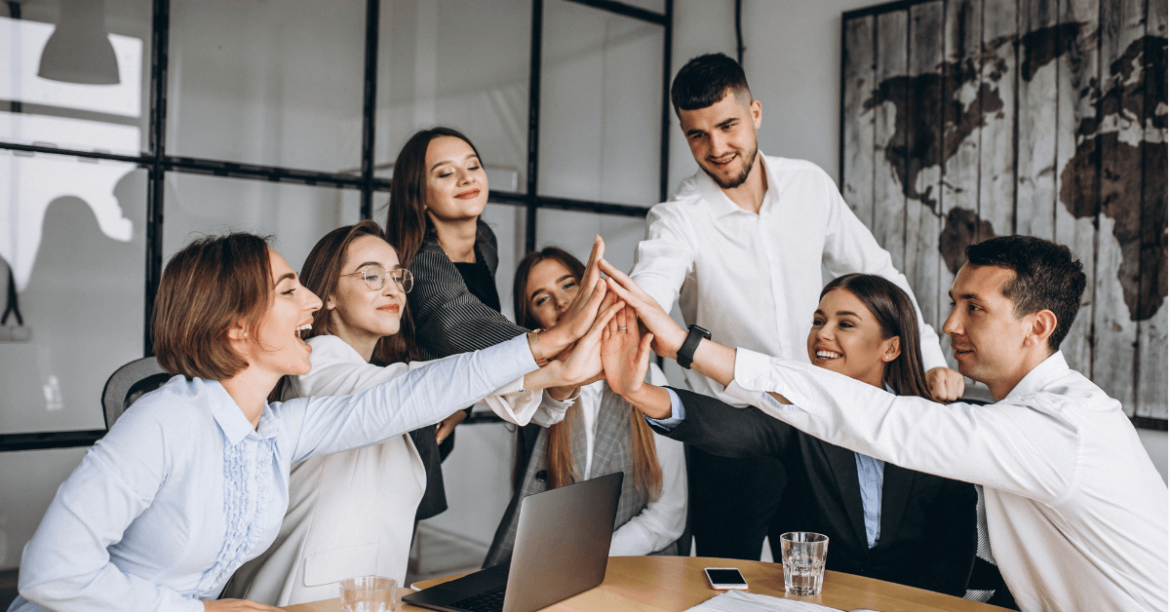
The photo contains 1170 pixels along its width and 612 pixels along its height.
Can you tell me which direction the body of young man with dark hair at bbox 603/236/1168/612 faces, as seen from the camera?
to the viewer's left

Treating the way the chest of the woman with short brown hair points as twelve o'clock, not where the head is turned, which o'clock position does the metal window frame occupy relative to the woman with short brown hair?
The metal window frame is roughly at 9 o'clock from the woman with short brown hair.

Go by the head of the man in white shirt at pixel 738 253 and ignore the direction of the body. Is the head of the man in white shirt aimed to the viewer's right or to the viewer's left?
to the viewer's left

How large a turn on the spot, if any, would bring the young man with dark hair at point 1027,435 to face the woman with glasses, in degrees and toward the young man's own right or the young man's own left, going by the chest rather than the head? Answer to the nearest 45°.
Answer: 0° — they already face them

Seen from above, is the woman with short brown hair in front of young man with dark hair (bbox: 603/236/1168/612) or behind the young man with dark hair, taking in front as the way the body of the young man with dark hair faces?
in front

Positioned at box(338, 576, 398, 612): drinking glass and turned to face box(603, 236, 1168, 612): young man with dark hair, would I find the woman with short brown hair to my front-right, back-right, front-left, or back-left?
back-left

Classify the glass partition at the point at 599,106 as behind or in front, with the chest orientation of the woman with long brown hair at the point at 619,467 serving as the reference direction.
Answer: behind

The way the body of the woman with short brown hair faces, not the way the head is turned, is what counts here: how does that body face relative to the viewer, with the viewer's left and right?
facing to the right of the viewer

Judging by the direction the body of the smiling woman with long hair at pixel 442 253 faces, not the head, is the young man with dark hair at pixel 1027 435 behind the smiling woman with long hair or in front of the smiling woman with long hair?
in front

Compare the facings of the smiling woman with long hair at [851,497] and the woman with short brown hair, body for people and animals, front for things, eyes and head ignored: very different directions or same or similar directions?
very different directions

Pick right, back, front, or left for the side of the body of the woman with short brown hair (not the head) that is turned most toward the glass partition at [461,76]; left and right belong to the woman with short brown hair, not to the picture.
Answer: left

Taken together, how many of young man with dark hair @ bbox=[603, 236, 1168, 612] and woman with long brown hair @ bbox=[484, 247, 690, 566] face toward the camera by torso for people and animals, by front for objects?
1

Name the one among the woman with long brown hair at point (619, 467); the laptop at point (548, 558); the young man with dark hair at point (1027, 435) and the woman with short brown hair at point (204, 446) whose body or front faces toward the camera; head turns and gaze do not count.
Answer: the woman with long brown hair

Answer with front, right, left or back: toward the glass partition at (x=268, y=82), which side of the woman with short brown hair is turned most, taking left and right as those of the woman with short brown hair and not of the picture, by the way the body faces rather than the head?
left

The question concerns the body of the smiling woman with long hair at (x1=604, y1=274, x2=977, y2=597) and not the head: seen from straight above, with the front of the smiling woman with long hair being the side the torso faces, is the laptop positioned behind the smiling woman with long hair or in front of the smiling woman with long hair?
in front

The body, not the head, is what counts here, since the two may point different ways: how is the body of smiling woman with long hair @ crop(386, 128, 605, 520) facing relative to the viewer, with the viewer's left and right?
facing the viewer and to the right of the viewer
